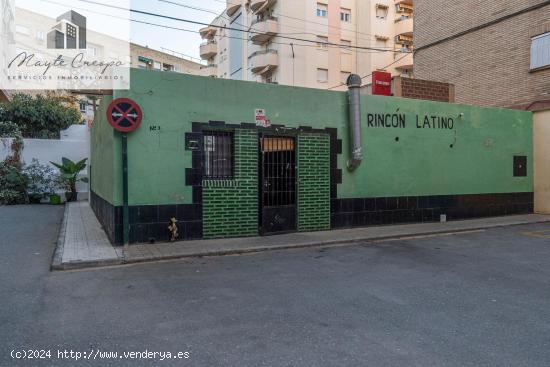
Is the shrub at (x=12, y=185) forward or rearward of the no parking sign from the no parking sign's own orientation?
rearward

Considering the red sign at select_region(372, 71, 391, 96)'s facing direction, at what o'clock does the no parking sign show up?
The no parking sign is roughly at 1 o'clock from the red sign.

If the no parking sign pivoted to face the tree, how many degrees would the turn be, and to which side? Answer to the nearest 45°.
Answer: approximately 180°

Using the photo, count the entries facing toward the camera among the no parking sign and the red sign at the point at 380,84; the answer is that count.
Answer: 2

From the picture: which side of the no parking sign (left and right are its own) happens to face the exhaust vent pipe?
left

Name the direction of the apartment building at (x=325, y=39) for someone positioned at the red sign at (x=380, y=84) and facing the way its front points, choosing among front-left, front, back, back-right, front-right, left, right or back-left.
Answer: back

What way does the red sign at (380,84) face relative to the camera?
toward the camera

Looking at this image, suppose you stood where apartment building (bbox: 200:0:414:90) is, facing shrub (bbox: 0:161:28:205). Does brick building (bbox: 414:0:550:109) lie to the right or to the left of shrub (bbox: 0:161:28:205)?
left

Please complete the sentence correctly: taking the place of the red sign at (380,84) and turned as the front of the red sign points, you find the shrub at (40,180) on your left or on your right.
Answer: on your right

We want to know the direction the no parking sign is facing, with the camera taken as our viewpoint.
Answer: facing the viewer

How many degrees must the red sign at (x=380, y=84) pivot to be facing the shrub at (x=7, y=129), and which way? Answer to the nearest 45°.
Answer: approximately 90° to its right

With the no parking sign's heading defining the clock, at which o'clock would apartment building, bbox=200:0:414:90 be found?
The apartment building is roughly at 7 o'clock from the no parking sign.

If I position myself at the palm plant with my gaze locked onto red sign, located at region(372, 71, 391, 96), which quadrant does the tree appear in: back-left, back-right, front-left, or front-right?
back-left
